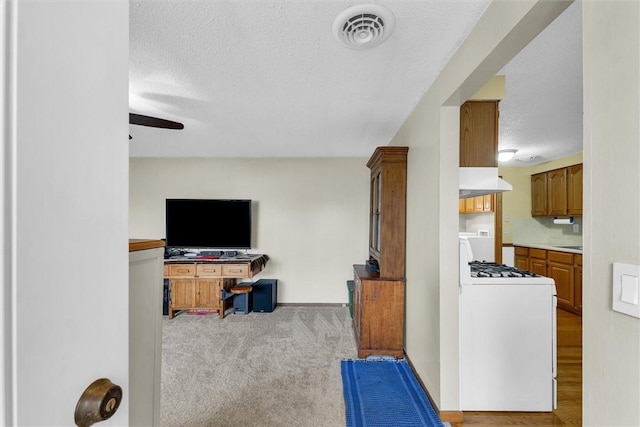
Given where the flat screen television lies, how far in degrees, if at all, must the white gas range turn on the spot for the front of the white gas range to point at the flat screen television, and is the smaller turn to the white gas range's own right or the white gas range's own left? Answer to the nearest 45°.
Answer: approximately 180°

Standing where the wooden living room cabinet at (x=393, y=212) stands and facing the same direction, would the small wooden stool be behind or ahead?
ahead

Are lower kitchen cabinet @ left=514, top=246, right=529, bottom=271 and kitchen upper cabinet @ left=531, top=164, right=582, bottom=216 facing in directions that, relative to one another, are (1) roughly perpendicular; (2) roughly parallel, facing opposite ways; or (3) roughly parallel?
roughly parallel

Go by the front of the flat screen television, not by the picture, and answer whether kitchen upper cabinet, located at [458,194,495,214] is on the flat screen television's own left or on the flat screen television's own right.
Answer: on the flat screen television's own left

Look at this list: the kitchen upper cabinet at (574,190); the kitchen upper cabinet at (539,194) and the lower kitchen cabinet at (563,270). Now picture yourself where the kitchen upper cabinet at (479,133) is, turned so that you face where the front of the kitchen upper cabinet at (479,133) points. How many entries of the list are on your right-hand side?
0

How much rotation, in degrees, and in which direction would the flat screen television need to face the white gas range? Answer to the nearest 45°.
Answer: approximately 45° to its left

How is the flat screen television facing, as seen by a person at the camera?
facing the viewer

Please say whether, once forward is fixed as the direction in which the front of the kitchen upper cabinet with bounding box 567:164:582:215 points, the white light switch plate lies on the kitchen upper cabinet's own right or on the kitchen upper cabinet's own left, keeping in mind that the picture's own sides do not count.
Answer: on the kitchen upper cabinet's own left

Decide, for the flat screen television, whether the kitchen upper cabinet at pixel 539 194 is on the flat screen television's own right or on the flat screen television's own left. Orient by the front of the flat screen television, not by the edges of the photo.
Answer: on the flat screen television's own left

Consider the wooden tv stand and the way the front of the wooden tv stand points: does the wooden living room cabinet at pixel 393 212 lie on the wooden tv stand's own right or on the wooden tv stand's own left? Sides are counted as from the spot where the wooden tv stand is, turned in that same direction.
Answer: on the wooden tv stand's own left

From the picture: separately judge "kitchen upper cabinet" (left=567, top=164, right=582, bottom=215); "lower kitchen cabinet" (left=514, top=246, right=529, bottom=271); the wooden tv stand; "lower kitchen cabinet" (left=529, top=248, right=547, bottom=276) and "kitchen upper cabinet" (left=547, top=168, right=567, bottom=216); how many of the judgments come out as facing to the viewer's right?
0

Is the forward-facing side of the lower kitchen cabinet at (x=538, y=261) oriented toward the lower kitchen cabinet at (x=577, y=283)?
no

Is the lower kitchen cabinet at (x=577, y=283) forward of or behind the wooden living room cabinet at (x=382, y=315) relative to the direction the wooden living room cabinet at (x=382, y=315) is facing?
behind

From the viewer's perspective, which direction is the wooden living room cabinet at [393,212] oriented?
to the viewer's left

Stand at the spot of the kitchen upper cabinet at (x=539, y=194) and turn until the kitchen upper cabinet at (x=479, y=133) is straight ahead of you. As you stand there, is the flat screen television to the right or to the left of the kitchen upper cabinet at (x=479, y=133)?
right
